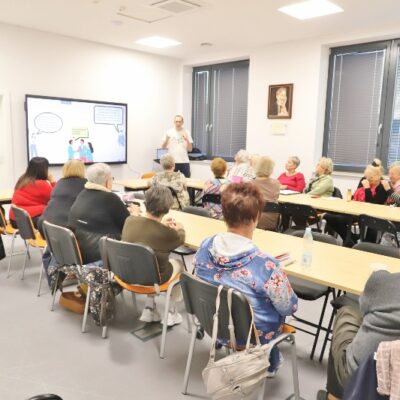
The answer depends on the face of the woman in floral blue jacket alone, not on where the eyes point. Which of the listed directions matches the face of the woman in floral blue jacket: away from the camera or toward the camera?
away from the camera

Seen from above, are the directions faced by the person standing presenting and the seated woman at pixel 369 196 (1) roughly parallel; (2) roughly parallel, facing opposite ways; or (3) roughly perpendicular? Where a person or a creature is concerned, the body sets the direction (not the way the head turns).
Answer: roughly perpendicular

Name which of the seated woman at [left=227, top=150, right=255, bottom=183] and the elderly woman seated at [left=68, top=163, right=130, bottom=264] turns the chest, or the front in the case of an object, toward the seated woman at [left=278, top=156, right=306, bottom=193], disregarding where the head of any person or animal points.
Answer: the elderly woman seated

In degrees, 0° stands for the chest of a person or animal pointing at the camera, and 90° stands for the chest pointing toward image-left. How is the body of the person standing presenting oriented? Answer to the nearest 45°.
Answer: approximately 0°

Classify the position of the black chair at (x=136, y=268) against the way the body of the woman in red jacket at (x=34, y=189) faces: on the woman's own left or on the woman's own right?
on the woman's own right

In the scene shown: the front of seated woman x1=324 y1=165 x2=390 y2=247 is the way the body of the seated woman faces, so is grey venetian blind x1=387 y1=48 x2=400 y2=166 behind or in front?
behind

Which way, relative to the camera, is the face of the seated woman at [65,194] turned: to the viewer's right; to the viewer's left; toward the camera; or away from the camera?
away from the camera
